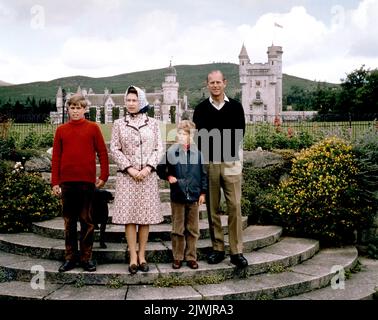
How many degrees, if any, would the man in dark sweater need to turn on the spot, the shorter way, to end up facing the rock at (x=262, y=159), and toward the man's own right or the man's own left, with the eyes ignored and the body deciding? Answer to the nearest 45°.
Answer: approximately 180°

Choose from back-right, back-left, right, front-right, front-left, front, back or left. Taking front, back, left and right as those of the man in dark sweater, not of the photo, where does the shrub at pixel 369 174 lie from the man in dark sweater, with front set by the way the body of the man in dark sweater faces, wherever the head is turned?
back-left

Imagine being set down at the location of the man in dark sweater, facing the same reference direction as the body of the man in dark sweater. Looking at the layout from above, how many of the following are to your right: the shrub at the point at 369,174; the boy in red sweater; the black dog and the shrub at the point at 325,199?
2

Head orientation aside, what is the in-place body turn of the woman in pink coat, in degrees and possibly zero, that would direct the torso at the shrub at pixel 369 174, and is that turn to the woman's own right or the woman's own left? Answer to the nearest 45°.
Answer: approximately 135° to the woman's own left

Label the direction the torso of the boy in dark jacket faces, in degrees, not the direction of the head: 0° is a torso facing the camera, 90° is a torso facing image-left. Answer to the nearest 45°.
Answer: approximately 0°
